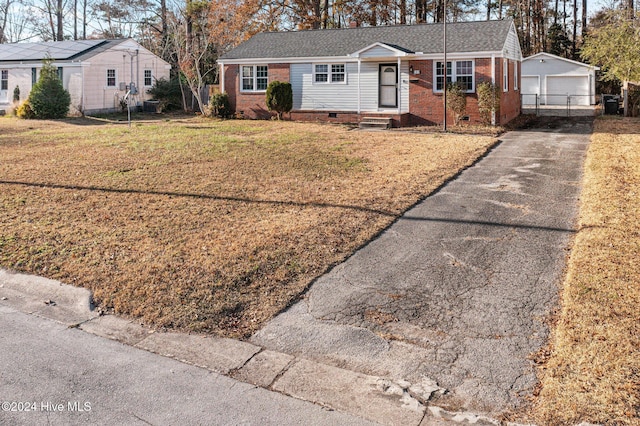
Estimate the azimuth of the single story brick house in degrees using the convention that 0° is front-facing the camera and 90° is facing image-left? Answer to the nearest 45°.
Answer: approximately 0°

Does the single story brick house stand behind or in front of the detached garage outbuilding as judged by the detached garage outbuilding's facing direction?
in front

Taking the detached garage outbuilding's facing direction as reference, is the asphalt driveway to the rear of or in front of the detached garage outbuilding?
in front

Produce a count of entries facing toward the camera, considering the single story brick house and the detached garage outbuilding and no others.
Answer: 2

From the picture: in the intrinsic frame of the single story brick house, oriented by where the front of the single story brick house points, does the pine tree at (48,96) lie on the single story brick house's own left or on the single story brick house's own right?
on the single story brick house's own right

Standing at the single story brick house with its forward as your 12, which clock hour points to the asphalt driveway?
The asphalt driveway is roughly at 12 o'clock from the single story brick house.
